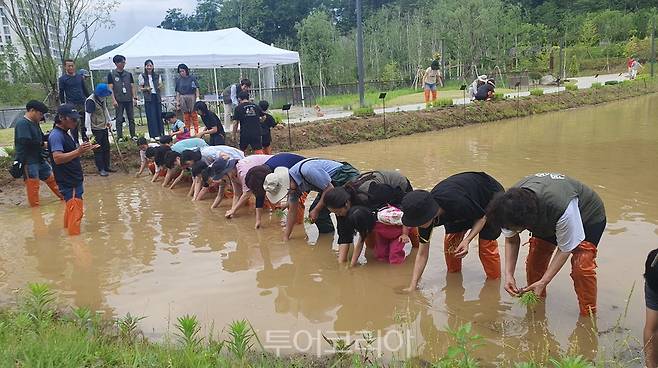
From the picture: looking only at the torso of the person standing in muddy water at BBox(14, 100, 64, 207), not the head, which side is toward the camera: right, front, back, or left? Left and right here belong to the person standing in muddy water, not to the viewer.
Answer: right

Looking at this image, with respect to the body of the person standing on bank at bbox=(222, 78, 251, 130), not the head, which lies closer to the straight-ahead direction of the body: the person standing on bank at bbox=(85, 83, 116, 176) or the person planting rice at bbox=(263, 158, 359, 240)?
the person planting rice

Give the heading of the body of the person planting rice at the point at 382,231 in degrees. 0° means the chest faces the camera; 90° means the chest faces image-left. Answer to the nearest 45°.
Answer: approximately 45°

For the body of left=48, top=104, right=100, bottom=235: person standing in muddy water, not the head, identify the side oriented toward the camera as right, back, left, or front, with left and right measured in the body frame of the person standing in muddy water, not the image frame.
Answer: right

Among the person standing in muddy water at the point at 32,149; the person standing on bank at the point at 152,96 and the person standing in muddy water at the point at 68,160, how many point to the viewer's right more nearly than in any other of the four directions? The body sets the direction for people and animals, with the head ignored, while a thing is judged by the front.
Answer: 2

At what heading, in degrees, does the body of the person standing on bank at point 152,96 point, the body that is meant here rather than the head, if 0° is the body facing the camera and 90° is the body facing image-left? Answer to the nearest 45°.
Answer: approximately 0°

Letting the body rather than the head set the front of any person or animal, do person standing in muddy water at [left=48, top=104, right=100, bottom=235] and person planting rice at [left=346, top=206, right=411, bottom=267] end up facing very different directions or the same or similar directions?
very different directions

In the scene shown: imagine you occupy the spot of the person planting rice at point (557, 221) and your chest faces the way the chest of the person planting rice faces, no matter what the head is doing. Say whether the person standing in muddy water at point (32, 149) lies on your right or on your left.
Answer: on your right

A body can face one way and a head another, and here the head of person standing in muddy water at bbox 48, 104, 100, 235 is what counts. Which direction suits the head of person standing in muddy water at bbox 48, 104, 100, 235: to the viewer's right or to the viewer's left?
to the viewer's right
